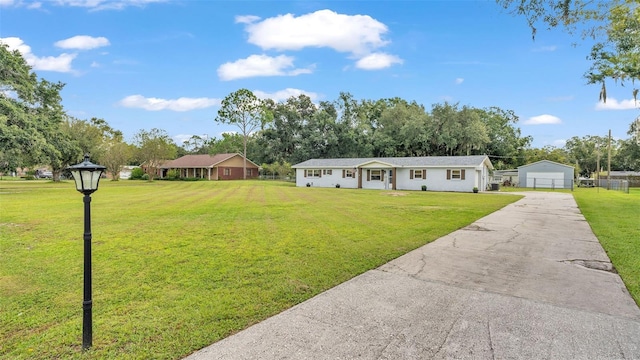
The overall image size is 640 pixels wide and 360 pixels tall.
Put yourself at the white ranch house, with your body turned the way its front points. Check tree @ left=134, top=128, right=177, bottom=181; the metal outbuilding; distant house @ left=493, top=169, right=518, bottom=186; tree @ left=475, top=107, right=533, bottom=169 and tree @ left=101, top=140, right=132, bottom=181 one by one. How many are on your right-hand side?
2

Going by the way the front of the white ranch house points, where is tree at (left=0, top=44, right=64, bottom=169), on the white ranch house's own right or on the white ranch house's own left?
on the white ranch house's own right

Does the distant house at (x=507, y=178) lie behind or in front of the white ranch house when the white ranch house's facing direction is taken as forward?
behind

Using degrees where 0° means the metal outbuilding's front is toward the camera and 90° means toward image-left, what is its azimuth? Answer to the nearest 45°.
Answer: approximately 0°

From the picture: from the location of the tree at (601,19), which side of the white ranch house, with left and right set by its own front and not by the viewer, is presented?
front

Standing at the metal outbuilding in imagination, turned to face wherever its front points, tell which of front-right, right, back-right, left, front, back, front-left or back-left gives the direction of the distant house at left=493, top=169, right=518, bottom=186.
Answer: back-right

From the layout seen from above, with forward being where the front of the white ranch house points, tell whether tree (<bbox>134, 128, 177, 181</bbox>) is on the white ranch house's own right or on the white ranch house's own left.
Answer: on the white ranch house's own right

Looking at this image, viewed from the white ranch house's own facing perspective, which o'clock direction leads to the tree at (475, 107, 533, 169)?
The tree is roughly at 7 o'clock from the white ranch house.

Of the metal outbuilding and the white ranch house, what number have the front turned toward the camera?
2

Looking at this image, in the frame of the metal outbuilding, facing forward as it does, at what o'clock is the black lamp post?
The black lamp post is roughly at 12 o'clock from the metal outbuilding.

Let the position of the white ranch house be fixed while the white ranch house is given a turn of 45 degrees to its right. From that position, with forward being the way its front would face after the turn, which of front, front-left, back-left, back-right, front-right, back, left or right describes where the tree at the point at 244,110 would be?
right

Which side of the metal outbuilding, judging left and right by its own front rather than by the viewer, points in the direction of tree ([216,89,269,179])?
right

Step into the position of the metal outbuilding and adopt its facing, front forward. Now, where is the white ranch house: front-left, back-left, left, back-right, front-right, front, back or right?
front-right

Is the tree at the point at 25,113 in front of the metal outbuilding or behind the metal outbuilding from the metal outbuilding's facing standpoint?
in front
